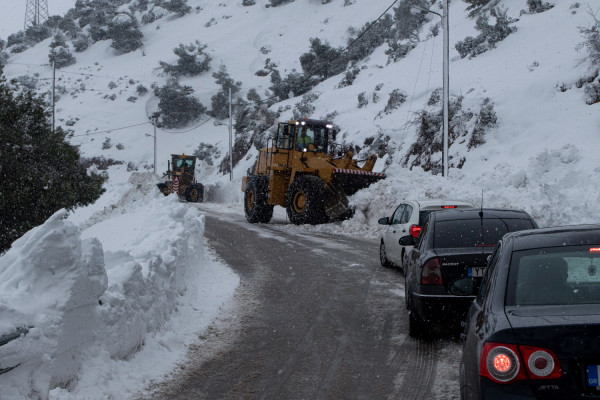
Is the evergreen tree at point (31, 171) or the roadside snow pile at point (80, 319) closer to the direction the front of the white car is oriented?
the evergreen tree

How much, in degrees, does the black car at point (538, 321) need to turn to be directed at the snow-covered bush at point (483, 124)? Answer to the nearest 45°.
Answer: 0° — it already faces it

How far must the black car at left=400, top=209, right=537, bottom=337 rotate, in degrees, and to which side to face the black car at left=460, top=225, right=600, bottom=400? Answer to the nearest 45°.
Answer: approximately 180°

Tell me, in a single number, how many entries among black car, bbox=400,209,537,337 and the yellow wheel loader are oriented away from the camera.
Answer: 1

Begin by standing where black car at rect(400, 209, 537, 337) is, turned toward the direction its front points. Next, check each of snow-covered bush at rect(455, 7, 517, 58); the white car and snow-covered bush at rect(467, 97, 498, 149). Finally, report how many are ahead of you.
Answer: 3

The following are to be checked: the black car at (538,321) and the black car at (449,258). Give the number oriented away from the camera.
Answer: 2

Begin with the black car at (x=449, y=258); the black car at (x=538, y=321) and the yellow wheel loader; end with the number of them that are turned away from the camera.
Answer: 2

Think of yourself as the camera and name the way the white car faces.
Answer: facing away from the viewer and to the left of the viewer

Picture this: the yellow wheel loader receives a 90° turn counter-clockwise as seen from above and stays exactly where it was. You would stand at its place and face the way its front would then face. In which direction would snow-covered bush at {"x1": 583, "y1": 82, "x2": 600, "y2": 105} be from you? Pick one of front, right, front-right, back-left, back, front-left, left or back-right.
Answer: front-right

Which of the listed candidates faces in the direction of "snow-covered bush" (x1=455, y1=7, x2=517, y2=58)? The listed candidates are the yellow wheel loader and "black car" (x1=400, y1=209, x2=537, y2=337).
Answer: the black car

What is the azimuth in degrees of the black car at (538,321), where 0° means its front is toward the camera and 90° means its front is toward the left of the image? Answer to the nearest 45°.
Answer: approximately 180°

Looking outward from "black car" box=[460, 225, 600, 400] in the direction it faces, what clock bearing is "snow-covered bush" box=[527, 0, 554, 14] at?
The snow-covered bush is roughly at 12 o'clock from the black car.

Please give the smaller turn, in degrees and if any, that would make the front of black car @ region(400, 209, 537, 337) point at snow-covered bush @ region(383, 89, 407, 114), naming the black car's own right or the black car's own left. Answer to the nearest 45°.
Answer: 0° — it already faces it

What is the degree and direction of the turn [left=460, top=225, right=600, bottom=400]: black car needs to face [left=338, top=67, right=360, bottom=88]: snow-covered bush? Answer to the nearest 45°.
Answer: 0° — it already faces it

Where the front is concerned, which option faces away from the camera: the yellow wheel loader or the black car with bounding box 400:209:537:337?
the black car

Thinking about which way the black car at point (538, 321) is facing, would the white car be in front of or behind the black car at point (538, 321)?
in front

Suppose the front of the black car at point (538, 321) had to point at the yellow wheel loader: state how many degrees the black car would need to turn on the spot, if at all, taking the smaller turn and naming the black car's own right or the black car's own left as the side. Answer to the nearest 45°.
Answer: approximately 45° to the black car's own left

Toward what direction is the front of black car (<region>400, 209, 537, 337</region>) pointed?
away from the camera

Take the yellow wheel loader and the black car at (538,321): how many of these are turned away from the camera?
1

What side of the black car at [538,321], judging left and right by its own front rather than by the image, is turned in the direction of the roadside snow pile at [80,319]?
left

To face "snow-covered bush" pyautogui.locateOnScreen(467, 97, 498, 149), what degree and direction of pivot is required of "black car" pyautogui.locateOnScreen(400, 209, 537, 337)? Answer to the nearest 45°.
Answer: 0° — it already faces it

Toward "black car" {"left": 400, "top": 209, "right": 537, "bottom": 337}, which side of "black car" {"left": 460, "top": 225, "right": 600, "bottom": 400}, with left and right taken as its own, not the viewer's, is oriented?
front
